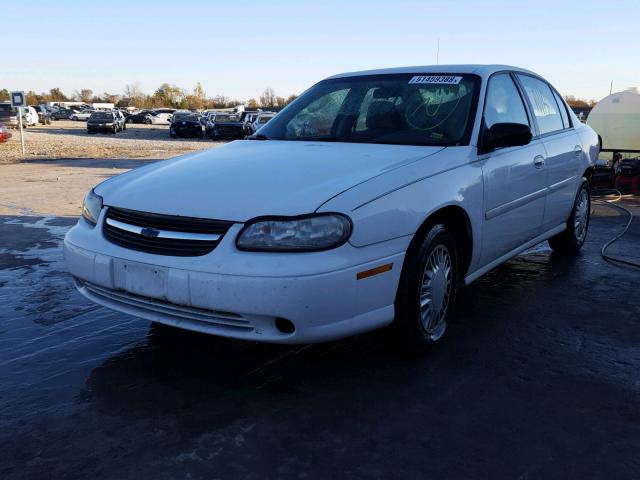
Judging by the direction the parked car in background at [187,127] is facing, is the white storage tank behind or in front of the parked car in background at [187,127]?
in front

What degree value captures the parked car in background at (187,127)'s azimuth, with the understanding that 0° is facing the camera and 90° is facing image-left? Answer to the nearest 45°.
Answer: approximately 0°

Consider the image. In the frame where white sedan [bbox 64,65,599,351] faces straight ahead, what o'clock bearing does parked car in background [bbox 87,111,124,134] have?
The parked car in background is roughly at 4 o'clock from the white sedan.

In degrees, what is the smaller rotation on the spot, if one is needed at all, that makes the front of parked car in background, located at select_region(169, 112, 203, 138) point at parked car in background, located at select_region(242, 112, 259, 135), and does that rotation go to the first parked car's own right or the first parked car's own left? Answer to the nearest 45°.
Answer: approximately 45° to the first parked car's own left

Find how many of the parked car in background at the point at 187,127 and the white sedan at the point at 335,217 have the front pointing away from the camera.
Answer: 0

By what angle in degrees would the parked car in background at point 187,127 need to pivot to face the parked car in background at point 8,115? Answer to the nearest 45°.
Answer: approximately 135° to its right

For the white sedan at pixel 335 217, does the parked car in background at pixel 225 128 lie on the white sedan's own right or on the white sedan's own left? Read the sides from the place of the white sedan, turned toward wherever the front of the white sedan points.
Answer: on the white sedan's own right

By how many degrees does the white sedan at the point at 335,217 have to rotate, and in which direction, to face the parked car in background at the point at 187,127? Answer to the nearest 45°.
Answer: approximately 135° to its right

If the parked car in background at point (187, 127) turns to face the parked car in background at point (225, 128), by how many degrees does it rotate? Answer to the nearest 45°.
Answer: approximately 45° to its left

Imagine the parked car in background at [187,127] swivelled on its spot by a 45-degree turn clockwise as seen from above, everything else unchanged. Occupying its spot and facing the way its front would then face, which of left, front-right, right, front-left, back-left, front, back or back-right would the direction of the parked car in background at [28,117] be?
right

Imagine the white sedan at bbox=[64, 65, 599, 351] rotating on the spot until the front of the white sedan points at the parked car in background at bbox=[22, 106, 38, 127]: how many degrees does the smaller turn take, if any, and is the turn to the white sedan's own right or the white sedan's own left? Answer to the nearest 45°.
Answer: approximately 90° to the white sedan's own right

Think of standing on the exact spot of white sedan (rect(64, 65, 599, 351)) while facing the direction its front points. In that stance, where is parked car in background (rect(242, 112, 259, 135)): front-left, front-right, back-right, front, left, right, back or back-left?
back-right

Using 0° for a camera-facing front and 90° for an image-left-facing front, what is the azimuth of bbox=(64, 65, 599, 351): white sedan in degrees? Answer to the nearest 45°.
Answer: approximately 45°
